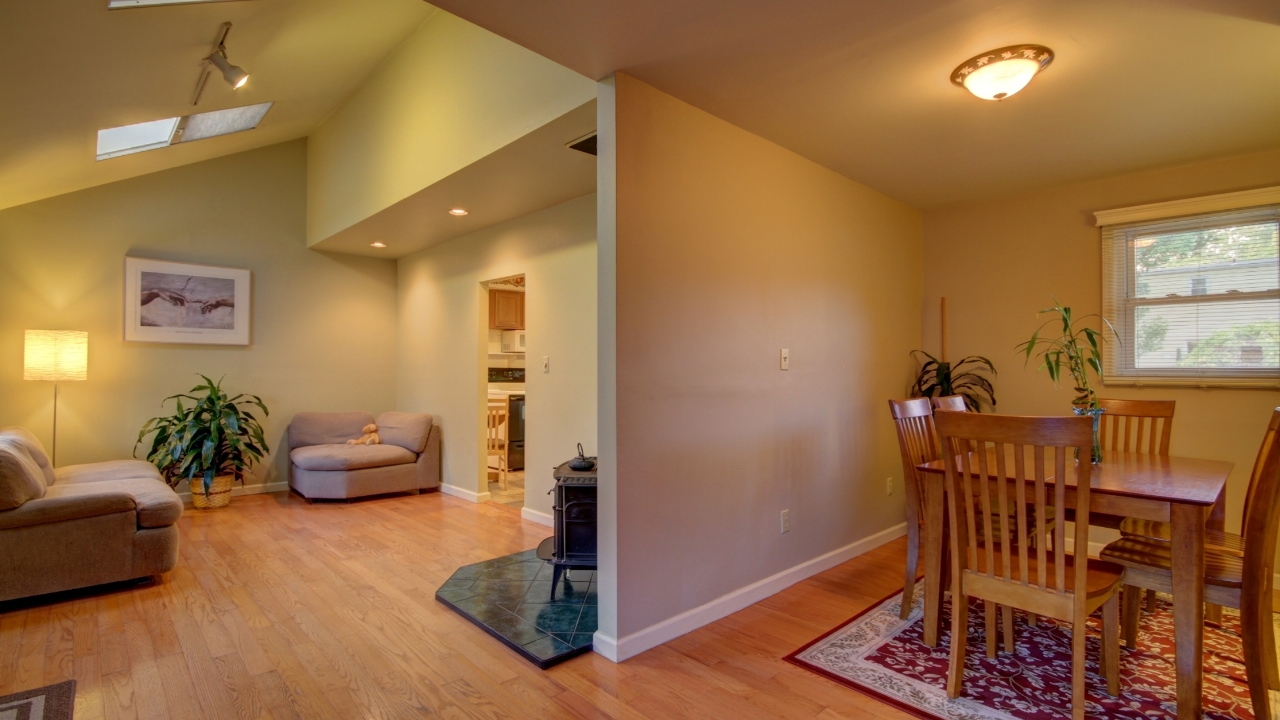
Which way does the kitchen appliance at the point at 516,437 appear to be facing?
toward the camera

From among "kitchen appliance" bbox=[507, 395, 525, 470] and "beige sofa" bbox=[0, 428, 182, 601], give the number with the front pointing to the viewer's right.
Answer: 1

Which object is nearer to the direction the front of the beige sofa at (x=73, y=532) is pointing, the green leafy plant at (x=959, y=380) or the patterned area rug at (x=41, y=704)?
the green leafy plant

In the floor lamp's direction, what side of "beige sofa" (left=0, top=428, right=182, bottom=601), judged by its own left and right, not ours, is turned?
left

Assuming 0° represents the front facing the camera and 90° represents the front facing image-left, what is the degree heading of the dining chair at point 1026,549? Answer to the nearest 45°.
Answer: approximately 225°

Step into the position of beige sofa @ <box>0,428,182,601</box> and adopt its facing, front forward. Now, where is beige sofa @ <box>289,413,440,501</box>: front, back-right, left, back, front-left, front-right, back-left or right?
front-left

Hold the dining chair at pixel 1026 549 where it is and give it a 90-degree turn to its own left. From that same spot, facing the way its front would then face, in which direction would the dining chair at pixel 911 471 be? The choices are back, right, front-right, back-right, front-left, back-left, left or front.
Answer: front

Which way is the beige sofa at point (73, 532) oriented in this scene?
to the viewer's right

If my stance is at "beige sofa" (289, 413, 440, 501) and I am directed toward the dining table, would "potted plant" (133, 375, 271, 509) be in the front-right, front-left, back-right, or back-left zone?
back-right

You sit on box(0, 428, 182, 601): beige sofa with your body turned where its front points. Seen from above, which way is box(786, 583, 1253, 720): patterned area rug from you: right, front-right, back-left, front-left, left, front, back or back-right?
front-right

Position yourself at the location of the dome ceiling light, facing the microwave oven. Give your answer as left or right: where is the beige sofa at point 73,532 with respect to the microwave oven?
left

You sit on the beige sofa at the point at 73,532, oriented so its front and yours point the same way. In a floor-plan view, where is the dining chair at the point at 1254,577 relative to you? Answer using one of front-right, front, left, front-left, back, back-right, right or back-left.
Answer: front-right

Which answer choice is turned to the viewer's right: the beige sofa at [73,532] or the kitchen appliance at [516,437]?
the beige sofa
